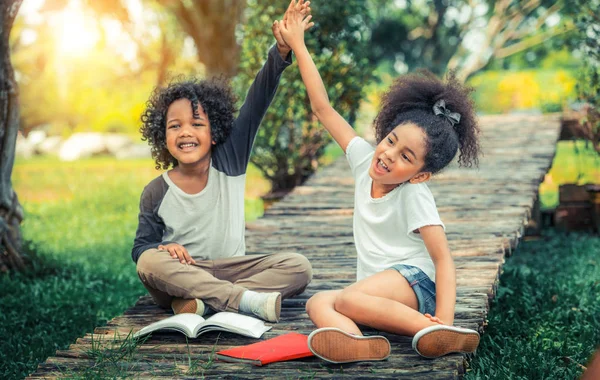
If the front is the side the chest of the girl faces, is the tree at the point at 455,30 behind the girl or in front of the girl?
behind

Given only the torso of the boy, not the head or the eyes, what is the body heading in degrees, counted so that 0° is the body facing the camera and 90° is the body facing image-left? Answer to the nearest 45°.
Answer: approximately 0°

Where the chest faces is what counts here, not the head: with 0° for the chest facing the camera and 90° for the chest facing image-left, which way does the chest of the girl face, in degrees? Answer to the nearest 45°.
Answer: approximately 45°

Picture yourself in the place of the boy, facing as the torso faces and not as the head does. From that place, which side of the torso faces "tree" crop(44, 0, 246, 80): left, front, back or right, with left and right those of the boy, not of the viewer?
back

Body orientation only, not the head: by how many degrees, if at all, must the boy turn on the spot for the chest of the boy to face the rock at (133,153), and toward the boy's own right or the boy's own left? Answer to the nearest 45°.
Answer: approximately 180°

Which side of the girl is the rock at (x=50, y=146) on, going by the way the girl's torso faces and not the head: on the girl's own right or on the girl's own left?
on the girl's own right

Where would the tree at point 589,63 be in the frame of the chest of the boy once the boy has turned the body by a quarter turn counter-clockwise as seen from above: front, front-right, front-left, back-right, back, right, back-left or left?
front-left

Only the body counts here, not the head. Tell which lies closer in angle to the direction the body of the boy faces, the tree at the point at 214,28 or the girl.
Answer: the girl

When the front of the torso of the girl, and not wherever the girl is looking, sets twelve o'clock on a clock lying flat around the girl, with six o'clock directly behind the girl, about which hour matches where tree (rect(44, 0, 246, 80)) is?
The tree is roughly at 4 o'clock from the girl.

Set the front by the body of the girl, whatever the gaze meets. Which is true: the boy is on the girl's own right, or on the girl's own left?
on the girl's own right

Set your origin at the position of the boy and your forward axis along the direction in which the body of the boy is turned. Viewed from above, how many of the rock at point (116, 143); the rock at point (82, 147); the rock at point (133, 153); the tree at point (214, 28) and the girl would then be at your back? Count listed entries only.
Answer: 4
